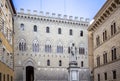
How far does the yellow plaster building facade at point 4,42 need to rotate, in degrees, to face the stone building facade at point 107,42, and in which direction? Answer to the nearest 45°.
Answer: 0° — it already faces it

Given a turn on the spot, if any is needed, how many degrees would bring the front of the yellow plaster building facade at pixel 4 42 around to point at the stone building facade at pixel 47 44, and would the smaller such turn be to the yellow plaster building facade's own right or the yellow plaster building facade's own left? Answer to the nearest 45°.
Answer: approximately 90° to the yellow plaster building facade's own left

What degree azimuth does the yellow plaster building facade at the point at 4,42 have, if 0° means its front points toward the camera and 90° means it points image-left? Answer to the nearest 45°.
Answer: approximately 270°
